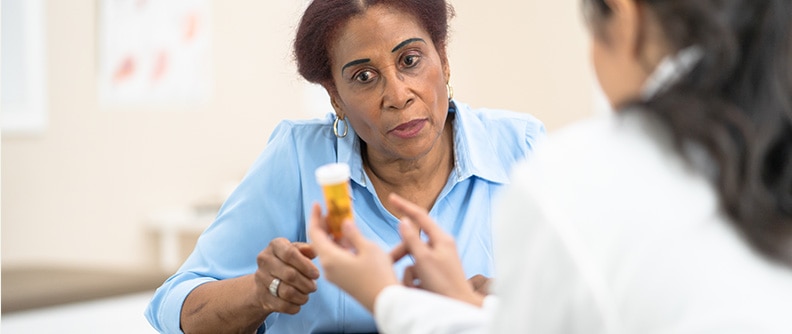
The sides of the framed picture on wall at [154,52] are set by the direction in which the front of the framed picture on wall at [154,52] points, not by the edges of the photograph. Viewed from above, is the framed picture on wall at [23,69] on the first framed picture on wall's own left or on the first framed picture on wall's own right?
on the first framed picture on wall's own right

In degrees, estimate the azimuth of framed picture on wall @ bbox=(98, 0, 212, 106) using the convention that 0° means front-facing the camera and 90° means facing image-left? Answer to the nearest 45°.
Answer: approximately 0°
